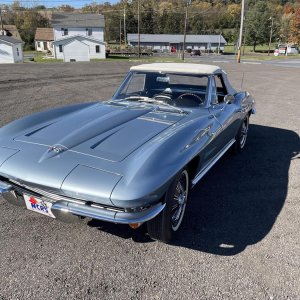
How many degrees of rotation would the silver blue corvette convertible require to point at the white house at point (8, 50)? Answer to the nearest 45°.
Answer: approximately 135° to its right

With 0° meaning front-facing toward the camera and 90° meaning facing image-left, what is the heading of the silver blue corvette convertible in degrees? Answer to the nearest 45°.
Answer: approximately 45°
